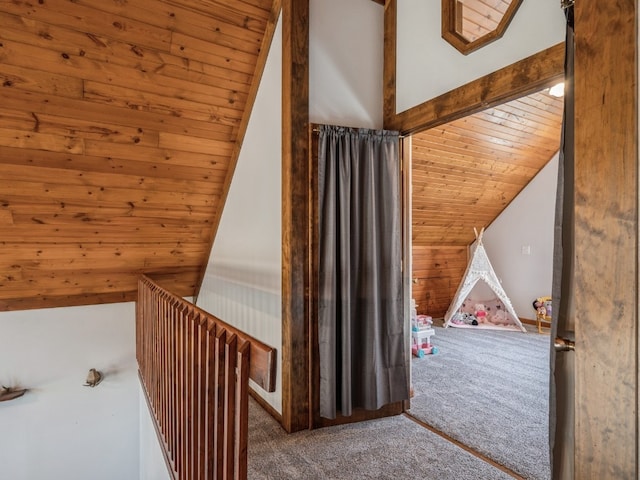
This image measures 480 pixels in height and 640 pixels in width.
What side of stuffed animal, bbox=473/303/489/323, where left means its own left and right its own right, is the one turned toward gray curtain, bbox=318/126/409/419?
front

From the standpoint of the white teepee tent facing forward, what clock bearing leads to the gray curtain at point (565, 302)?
The gray curtain is roughly at 12 o'clock from the white teepee tent.

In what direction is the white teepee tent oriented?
toward the camera

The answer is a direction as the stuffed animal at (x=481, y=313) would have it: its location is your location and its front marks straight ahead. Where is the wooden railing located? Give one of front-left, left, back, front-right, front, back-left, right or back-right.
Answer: front

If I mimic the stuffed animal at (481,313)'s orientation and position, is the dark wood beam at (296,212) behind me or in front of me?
in front

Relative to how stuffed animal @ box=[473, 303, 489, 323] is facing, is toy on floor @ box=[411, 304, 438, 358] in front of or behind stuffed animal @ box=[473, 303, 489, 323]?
in front

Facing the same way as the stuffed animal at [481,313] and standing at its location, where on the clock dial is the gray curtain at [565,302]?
The gray curtain is roughly at 12 o'clock from the stuffed animal.

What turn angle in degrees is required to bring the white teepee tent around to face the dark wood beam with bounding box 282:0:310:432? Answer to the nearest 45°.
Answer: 0° — it already faces it
